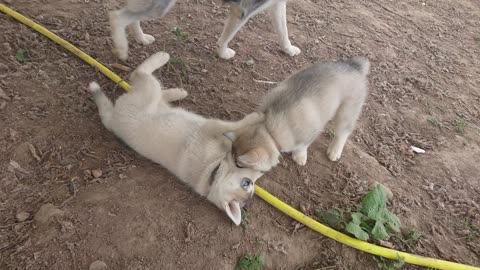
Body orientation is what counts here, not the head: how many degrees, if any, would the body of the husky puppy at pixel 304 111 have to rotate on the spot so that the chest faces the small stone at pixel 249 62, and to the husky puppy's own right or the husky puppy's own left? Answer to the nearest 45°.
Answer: approximately 45° to the husky puppy's own right

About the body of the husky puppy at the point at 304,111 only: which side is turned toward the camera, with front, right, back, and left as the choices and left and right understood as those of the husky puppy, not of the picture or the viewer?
left

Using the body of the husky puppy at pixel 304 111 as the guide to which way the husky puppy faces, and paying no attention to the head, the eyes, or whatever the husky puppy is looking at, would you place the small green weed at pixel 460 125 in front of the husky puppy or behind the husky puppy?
behind

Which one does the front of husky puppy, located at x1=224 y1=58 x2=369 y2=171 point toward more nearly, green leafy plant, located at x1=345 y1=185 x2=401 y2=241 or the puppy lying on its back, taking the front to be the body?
the puppy lying on its back
